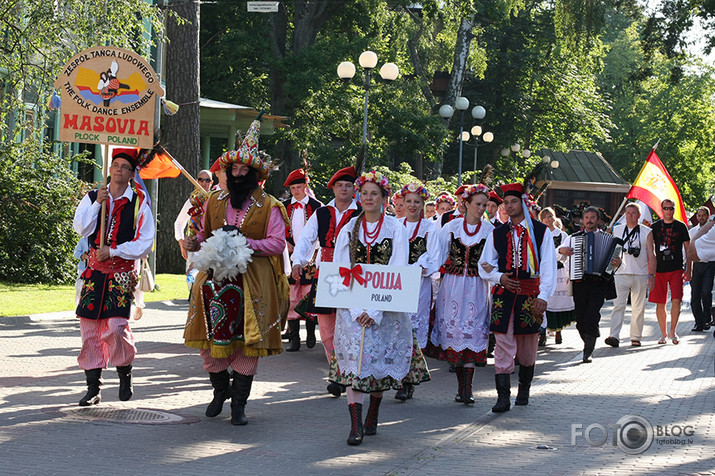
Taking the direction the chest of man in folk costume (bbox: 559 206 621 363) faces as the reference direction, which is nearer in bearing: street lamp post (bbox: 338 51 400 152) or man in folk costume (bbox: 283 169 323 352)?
the man in folk costume

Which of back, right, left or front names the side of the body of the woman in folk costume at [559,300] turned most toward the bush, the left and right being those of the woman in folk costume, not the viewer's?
right

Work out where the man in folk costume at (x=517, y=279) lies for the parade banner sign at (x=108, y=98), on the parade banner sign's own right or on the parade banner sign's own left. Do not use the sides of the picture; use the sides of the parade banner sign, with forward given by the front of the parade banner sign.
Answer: on the parade banner sign's own left

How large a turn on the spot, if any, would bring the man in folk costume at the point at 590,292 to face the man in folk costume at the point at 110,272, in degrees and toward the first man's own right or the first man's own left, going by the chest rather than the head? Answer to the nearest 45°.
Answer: approximately 45° to the first man's own right

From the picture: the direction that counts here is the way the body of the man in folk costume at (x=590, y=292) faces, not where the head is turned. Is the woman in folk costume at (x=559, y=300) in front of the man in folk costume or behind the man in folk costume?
behind

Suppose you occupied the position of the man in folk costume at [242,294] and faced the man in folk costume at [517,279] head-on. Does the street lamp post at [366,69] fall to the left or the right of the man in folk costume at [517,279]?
left
